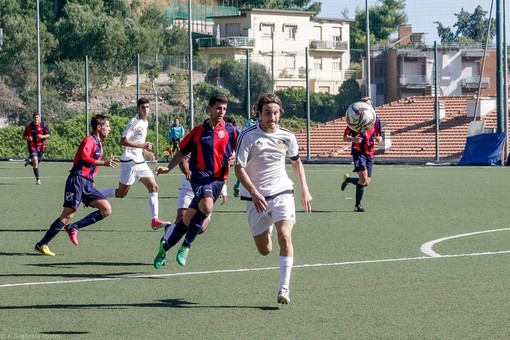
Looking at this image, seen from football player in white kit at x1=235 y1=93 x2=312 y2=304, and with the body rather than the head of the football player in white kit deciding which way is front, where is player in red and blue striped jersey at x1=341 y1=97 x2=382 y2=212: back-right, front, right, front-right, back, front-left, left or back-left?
back

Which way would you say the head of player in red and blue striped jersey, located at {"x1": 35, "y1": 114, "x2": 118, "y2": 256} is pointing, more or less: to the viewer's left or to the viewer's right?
to the viewer's right

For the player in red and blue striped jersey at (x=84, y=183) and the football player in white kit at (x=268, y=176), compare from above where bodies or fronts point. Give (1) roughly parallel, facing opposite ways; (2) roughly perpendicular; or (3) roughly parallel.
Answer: roughly perpendicular

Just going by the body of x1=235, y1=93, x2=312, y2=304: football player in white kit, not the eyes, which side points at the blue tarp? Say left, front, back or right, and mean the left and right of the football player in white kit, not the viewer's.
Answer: back

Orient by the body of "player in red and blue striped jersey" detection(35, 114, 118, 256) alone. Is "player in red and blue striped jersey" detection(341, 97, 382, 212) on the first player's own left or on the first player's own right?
on the first player's own left

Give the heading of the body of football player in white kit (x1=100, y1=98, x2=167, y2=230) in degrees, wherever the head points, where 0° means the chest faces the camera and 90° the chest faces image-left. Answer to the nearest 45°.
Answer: approximately 315°

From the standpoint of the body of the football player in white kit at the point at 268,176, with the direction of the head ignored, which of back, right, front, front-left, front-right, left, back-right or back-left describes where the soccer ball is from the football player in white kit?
back

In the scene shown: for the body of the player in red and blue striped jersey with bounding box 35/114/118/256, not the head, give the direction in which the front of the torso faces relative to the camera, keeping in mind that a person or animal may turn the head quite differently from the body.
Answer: to the viewer's right

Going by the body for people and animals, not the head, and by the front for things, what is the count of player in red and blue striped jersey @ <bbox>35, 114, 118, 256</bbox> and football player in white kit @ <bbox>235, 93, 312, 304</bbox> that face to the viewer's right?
1

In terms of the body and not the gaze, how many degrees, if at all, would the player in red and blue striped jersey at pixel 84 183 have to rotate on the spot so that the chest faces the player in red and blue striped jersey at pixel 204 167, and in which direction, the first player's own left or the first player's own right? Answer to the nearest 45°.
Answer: approximately 45° to the first player's own right
